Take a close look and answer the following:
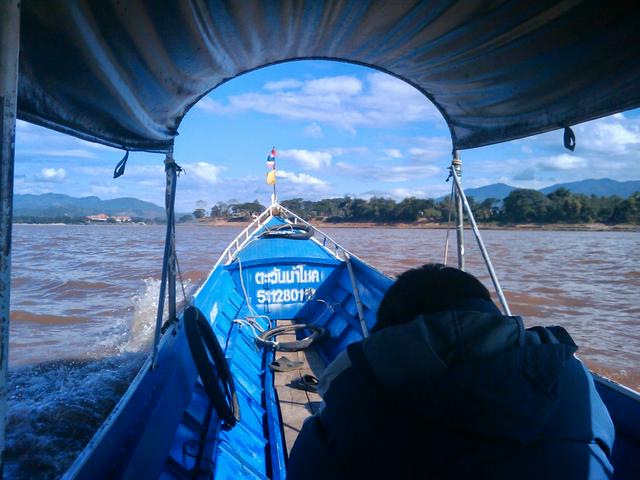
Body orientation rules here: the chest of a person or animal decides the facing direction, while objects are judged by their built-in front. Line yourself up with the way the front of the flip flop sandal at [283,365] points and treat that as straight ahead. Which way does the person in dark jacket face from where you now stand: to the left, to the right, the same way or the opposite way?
to the right

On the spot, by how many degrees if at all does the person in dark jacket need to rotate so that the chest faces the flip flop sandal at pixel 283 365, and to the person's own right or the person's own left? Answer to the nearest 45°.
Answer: approximately 45° to the person's own left

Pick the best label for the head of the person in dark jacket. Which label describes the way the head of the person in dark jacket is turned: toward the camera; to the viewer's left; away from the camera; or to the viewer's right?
away from the camera

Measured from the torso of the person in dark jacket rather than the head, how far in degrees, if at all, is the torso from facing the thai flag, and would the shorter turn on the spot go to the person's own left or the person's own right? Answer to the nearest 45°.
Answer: approximately 45° to the person's own left

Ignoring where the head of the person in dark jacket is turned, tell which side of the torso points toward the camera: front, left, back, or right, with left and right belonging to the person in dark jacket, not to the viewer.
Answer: back

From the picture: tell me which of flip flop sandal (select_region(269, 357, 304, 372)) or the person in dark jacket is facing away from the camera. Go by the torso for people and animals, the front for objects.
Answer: the person in dark jacket

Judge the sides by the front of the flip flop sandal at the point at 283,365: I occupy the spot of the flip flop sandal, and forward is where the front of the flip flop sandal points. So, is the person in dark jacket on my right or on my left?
on my left
